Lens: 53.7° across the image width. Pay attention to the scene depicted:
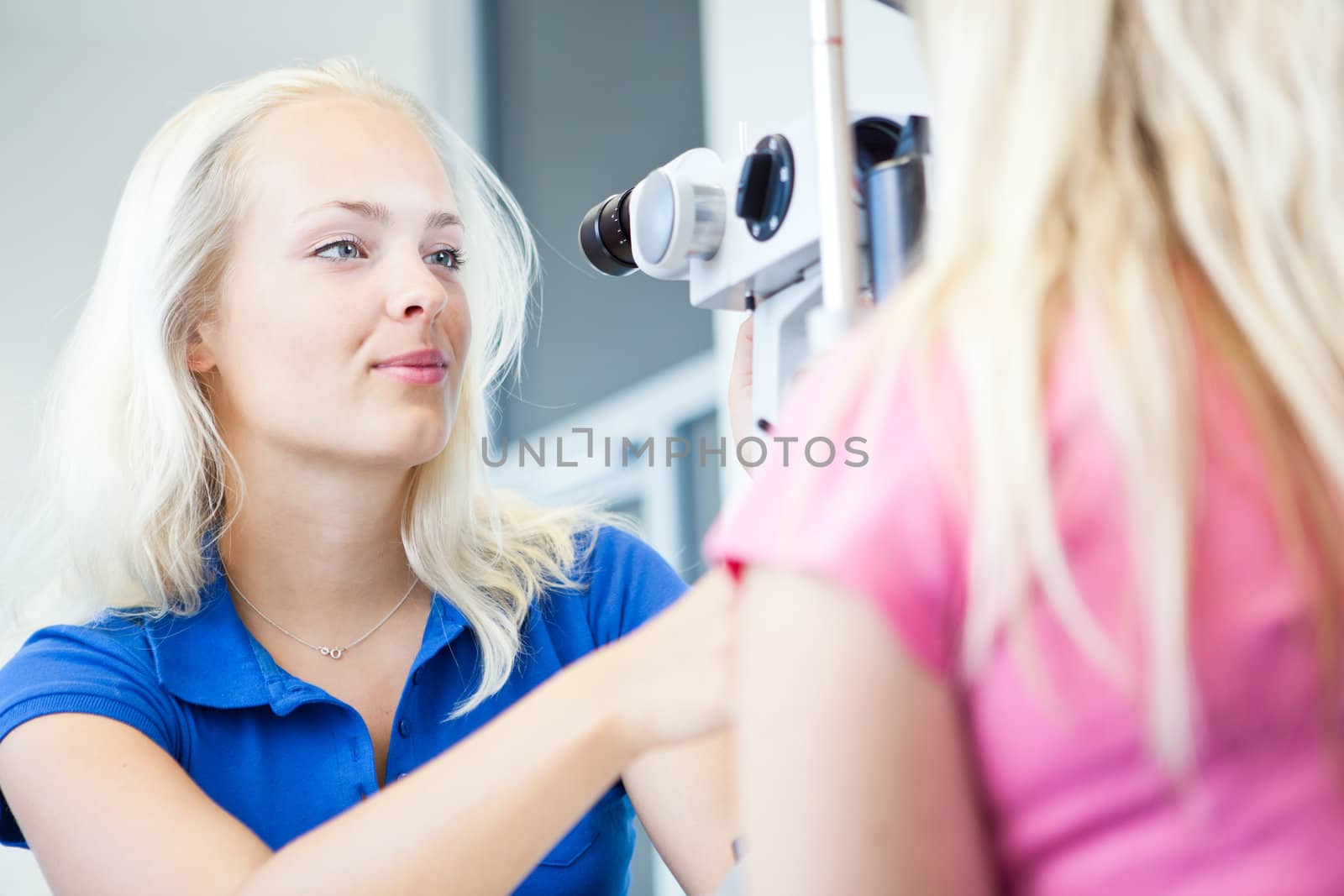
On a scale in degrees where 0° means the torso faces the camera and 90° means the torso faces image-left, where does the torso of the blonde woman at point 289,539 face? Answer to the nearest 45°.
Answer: approximately 315°

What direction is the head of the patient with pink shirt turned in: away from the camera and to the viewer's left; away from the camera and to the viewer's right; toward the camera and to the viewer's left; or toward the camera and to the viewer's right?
away from the camera and to the viewer's left

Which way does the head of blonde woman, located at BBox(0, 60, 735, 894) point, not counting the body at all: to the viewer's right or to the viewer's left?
to the viewer's right

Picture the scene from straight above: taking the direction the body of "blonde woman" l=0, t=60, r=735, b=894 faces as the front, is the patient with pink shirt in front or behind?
in front
